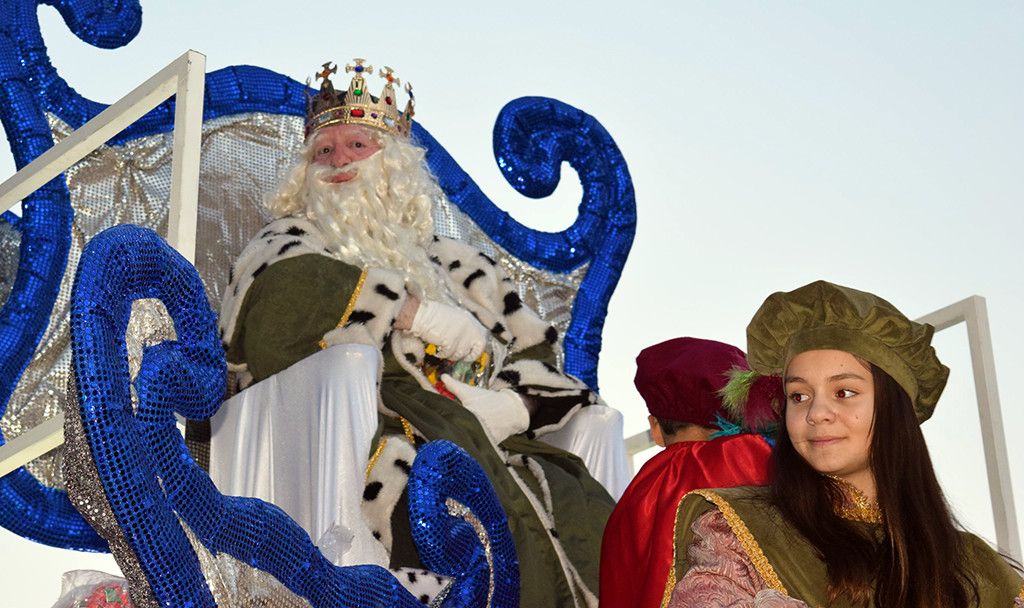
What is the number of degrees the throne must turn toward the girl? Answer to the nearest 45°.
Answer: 0° — it already faces them

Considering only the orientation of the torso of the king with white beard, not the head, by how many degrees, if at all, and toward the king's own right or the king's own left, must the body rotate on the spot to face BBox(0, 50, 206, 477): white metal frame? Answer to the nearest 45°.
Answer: approximately 90° to the king's own right

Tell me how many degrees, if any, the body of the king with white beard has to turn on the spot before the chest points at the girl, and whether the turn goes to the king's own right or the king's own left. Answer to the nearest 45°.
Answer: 0° — they already face them

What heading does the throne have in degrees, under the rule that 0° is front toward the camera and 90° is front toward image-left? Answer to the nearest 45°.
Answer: approximately 315°

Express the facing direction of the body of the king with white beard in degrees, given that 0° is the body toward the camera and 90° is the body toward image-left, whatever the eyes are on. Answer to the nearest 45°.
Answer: approximately 315°

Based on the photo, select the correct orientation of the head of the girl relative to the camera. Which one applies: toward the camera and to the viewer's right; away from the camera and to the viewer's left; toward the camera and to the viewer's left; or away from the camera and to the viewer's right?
toward the camera and to the viewer's left

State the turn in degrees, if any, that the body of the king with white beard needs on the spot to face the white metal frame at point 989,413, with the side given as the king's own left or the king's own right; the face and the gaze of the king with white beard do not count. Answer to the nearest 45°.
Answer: approximately 45° to the king's own left
